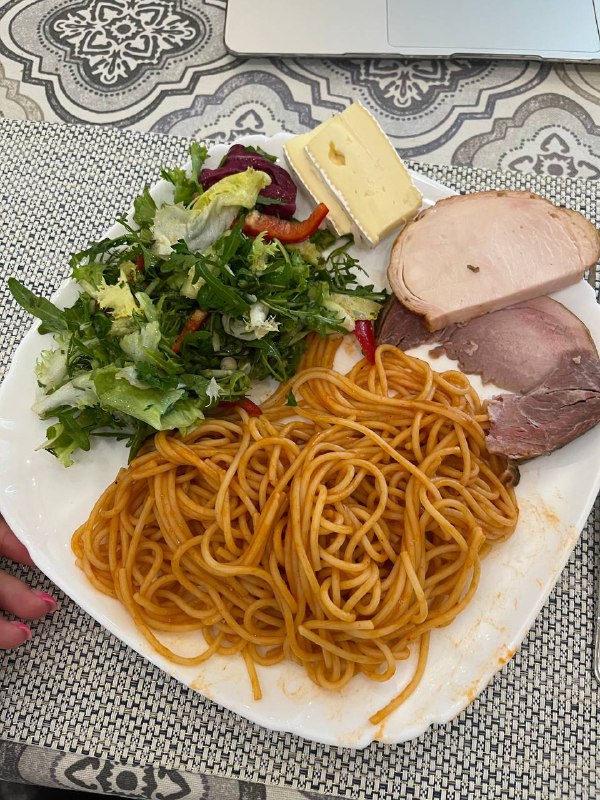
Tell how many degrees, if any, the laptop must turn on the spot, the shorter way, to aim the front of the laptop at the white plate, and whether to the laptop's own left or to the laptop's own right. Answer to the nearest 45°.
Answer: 0° — it already faces it

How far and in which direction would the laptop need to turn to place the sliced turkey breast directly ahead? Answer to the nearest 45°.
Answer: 0° — it already faces it

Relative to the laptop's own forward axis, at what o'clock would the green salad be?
The green salad is roughly at 1 o'clock from the laptop.

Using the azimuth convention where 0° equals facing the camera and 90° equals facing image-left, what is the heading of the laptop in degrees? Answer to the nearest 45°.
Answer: approximately 0°

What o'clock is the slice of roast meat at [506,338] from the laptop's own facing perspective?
The slice of roast meat is roughly at 12 o'clock from the laptop.

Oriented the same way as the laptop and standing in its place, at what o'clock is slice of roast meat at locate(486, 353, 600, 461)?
The slice of roast meat is roughly at 12 o'clock from the laptop.

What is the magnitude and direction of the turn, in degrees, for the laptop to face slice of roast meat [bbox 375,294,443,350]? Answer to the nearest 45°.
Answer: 0° — it already faces it
